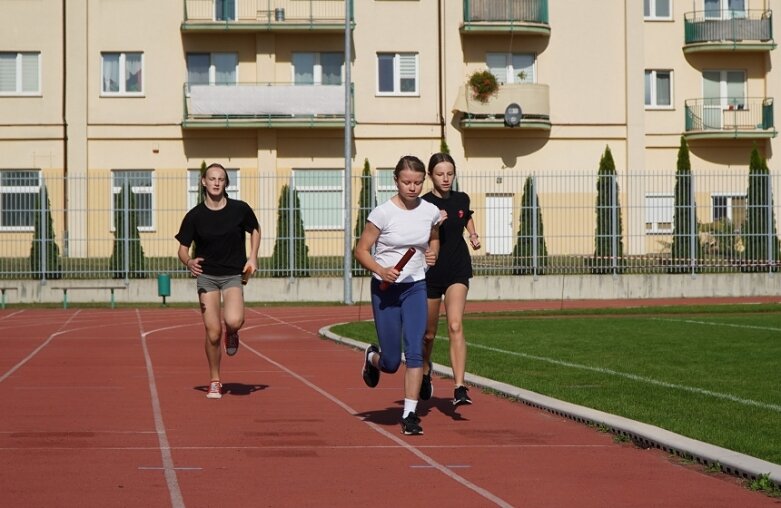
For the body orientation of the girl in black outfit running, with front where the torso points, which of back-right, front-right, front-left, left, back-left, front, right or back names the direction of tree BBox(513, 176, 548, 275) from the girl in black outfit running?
back

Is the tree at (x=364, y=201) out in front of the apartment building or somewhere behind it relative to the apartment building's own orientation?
in front

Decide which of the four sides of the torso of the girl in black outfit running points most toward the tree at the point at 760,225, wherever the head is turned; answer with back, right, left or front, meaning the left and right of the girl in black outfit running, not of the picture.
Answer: back

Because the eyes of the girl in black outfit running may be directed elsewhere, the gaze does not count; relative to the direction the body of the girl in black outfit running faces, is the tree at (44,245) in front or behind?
behind

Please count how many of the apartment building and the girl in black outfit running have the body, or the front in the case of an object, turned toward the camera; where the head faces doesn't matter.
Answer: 2

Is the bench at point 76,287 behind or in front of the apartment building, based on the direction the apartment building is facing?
in front

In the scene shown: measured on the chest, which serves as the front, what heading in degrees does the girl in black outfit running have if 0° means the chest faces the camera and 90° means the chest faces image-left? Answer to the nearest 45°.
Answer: approximately 0°

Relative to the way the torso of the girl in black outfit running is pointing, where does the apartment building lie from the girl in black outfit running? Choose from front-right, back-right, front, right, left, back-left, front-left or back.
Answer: back

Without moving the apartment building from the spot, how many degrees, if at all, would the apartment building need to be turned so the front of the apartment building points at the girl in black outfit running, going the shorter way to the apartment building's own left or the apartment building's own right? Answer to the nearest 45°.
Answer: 0° — it already faces them

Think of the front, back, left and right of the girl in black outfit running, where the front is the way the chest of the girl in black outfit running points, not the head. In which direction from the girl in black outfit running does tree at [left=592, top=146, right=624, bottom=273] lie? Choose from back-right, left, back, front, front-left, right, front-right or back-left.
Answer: back

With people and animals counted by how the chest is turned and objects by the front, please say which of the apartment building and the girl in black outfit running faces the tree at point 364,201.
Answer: the apartment building

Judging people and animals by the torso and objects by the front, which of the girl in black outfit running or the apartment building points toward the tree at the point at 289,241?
the apartment building

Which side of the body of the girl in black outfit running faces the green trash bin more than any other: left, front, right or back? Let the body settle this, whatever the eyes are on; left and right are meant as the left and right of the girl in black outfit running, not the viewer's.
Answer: back
